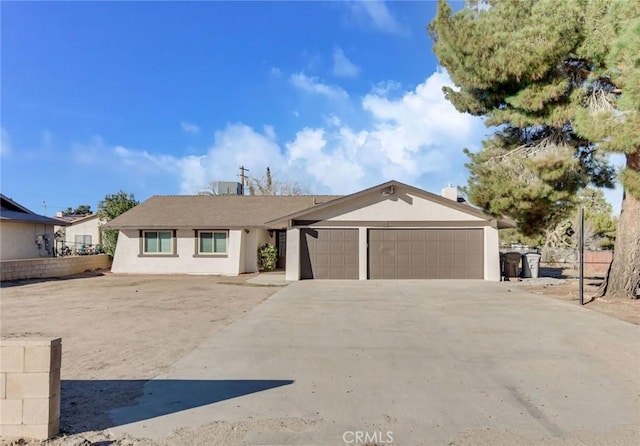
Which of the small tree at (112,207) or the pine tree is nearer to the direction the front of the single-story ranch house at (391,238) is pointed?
the pine tree

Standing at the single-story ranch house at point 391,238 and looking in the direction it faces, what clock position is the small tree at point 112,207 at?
The small tree is roughly at 4 o'clock from the single-story ranch house.

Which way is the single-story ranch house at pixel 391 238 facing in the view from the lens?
facing the viewer

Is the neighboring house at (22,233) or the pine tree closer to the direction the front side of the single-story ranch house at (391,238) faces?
the pine tree

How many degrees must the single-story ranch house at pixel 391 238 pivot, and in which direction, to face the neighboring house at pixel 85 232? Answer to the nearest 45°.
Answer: approximately 135° to its right

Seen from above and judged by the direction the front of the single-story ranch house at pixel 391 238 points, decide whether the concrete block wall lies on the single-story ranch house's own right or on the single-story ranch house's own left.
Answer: on the single-story ranch house's own right

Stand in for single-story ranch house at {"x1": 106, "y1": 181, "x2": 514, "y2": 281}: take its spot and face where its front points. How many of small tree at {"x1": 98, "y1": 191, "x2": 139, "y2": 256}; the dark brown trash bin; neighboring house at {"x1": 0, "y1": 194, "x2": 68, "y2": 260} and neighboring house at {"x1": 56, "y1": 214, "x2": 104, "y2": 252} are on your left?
1

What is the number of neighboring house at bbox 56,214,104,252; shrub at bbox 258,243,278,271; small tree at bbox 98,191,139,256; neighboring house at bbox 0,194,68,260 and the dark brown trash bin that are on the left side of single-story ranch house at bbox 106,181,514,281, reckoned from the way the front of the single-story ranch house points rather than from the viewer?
1

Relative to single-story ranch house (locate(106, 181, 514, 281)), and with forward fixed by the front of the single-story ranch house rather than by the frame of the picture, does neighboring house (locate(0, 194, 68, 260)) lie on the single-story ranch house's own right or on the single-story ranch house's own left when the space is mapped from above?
on the single-story ranch house's own right

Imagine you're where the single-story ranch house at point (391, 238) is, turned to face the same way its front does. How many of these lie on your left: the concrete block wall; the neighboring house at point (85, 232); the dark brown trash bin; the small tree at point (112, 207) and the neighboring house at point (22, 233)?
1

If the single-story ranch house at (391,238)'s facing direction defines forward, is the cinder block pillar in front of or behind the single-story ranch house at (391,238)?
in front

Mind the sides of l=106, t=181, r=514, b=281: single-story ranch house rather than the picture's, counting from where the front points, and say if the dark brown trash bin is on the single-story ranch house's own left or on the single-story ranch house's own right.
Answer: on the single-story ranch house's own left
